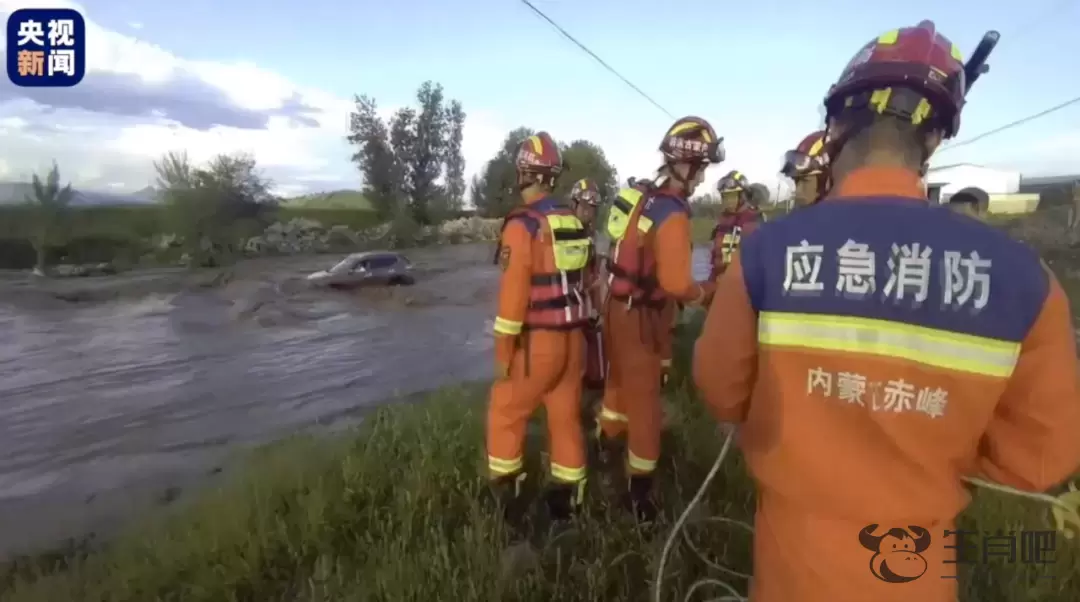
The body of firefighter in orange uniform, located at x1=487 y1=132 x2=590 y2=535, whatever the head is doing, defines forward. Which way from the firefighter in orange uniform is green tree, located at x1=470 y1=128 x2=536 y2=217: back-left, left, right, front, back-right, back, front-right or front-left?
front-right

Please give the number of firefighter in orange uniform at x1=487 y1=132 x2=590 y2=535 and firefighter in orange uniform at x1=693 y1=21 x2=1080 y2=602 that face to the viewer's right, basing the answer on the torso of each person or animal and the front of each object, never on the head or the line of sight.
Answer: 0

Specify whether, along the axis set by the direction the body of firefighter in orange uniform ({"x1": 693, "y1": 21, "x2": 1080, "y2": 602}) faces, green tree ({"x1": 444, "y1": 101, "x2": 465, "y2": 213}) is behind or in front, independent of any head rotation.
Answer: in front

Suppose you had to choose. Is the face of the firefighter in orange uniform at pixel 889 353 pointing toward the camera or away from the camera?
away from the camera

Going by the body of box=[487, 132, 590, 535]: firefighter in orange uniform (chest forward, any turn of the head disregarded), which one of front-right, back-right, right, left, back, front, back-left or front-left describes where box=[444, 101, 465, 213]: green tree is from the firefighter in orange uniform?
front-right

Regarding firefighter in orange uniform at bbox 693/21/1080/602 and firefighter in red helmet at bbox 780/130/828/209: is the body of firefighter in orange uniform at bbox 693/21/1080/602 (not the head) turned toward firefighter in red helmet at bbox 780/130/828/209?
yes

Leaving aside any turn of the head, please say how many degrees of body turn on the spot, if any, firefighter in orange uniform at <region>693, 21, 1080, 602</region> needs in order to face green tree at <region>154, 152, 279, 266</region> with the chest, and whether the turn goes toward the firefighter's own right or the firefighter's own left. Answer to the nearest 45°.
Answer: approximately 45° to the firefighter's own left

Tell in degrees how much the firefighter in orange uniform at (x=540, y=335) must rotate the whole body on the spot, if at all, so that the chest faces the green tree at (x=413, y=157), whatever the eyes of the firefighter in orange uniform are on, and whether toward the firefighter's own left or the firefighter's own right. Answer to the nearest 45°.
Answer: approximately 45° to the firefighter's own right

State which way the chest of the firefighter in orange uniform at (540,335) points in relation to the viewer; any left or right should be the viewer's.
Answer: facing away from the viewer and to the left of the viewer

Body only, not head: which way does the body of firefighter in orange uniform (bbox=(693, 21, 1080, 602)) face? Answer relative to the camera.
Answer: away from the camera

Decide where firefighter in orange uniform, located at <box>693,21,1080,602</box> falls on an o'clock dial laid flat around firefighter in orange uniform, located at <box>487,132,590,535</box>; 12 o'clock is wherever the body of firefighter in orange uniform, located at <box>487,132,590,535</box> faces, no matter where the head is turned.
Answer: firefighter in orange uniform, located at <box>693,21,1080,602</box> is roughly at 7 o'clock from firefighter in orange uniform, located at <box>487,132,590,535</box>.

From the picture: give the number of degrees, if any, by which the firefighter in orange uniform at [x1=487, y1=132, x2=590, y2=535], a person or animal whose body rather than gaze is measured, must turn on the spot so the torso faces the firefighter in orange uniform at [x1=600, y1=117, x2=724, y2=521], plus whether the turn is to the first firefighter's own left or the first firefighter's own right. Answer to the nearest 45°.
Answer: approximately 90° to the first firefighter's own right
